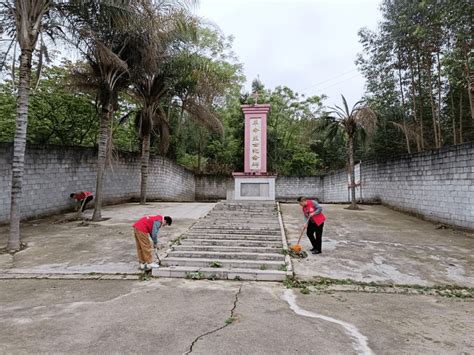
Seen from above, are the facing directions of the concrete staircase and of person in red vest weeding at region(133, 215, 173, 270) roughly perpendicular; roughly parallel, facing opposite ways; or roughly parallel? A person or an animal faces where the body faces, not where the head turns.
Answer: roughly perpendicular

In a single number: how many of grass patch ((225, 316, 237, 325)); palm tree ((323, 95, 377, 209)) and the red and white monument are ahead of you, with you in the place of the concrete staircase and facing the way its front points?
1

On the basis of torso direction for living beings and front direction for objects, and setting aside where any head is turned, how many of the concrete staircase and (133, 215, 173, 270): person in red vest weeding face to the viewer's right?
1

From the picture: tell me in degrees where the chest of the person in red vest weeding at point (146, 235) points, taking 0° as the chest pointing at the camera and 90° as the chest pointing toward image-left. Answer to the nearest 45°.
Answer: approximately 270°

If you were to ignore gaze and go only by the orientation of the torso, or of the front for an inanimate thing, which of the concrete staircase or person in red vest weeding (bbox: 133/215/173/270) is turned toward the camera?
the concrete staircase

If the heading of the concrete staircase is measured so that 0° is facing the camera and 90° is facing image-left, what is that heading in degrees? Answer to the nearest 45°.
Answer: approximately 0°

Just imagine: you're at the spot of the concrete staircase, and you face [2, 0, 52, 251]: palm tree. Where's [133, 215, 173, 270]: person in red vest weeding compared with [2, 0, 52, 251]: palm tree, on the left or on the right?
left

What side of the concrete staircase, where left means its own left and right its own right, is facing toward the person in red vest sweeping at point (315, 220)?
left

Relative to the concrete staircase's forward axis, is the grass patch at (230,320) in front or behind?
in front

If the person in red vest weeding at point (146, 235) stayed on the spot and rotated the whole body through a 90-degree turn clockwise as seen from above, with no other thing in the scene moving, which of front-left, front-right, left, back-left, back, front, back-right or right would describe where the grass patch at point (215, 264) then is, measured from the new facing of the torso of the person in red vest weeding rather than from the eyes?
left

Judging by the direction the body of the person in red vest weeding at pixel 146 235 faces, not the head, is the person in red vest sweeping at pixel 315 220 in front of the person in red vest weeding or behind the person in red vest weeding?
in front

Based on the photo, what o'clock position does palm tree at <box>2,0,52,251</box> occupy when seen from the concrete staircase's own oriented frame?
The palm tree is roughly at 3 o'clock from the concrete staircase.

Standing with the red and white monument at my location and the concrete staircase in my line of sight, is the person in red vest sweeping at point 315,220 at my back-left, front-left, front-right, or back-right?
front-left

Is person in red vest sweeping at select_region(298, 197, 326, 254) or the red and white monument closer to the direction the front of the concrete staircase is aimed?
the person in red vest sweeping
